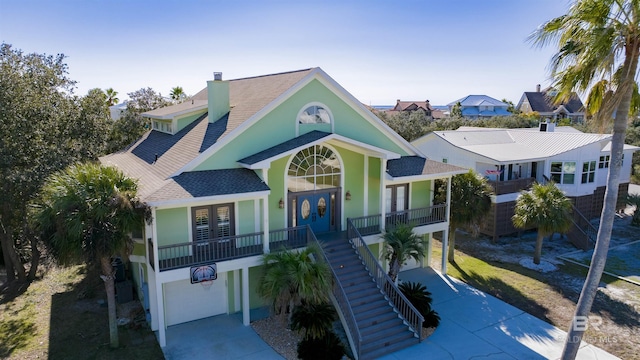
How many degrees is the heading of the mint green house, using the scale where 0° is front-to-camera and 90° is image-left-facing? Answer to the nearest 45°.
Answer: approximately 315°

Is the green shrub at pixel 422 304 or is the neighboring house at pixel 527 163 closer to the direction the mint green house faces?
the green shrub

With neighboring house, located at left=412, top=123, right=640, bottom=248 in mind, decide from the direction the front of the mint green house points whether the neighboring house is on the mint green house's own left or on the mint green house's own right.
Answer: on the mint green house's own left

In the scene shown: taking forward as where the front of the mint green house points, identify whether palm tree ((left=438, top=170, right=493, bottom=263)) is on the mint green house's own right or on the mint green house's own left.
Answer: on the mint green house's own left
